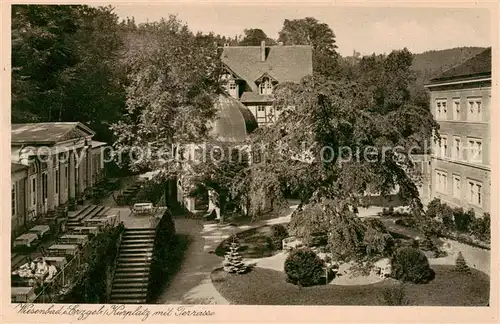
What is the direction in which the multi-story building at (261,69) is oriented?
toward the camera

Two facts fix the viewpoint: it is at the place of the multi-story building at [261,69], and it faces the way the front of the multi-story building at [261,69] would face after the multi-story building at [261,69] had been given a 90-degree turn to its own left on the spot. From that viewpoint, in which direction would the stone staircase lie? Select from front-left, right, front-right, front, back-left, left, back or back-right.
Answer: right

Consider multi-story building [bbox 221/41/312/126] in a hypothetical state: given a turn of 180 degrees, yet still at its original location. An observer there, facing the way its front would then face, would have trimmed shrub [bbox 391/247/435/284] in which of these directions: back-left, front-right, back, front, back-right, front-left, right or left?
back

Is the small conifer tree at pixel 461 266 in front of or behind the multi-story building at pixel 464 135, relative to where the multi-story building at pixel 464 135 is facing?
in front

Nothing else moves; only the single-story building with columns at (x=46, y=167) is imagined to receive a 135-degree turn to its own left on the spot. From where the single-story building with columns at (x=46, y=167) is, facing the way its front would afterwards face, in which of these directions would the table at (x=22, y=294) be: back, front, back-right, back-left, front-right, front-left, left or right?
back

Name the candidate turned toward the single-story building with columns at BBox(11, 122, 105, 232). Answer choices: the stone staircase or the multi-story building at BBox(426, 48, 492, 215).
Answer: the multi-story building at BBox(426, 48, 492, 215)

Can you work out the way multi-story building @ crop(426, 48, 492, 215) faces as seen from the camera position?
facing the viewer and to the left of the viewer

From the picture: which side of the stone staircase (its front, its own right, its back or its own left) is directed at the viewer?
front

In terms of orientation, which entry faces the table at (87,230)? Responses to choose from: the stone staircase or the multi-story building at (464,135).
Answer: the multi-story building

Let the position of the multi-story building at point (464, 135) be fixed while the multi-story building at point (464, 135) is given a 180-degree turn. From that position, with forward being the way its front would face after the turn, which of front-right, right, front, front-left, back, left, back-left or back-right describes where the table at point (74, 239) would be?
back

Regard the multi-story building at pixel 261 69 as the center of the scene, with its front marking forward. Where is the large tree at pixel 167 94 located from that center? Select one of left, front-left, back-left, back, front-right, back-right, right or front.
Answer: front

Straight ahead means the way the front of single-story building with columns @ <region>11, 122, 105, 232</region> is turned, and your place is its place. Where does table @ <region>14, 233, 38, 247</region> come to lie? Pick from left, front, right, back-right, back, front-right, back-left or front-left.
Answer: front-right

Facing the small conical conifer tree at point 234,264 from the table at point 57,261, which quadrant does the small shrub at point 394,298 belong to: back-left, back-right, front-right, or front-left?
front-right

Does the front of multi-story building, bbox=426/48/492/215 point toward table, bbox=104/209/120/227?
yes
